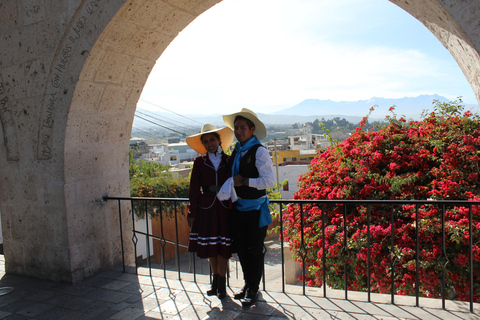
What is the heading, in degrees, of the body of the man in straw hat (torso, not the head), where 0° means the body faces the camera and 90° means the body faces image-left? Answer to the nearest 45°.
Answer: approximately 45°

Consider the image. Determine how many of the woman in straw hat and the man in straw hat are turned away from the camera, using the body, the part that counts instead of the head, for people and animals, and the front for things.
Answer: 0

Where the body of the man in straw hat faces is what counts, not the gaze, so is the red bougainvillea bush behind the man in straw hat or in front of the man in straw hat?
behind
